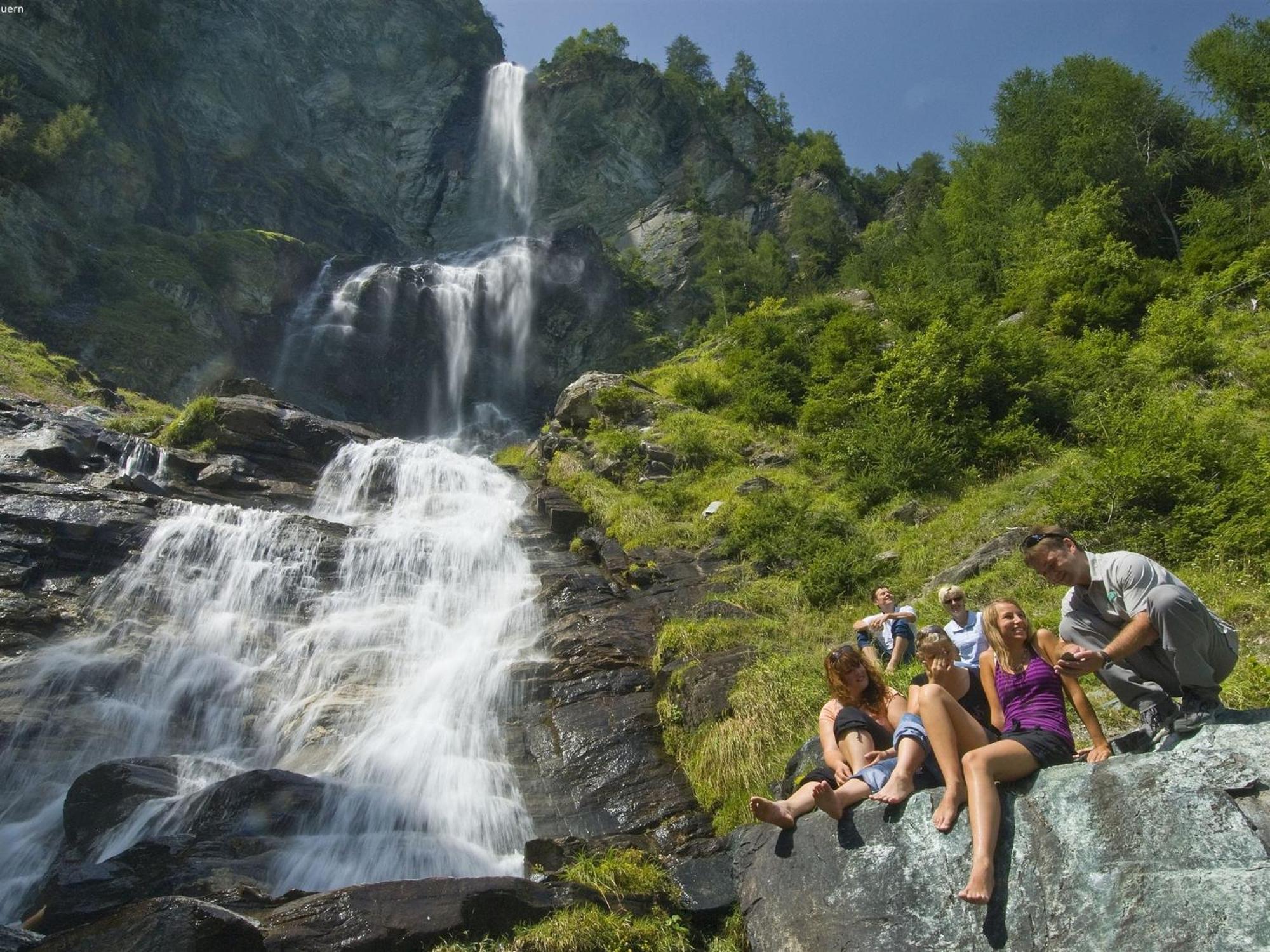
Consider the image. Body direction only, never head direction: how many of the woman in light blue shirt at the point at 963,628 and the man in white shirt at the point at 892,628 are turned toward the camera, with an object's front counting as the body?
2

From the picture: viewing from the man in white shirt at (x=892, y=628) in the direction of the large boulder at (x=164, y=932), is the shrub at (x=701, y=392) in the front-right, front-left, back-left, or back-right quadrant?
back-right

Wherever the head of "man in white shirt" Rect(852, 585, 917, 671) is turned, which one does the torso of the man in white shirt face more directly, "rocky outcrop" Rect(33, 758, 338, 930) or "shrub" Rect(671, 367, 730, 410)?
the rocky outcrop

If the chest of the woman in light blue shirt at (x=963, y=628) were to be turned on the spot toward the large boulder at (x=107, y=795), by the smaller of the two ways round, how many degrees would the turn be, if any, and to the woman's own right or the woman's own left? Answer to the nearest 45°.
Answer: approximately 90° to the woman's own right

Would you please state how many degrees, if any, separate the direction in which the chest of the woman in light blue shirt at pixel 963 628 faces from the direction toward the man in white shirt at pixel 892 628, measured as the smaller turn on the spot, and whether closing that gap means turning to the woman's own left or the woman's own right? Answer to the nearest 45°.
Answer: approximately 135° to the woman's own right

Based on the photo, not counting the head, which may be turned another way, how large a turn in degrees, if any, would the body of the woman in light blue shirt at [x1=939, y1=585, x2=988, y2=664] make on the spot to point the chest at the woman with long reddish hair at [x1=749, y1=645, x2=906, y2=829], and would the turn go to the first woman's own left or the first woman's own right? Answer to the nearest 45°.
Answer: approximately 45° to the first woman's own right

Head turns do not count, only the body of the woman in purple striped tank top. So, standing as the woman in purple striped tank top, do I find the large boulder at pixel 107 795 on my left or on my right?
on my right

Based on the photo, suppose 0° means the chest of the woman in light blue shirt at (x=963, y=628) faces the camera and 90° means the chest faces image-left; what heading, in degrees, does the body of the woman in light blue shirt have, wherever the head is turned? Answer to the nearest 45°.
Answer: approximately 0°

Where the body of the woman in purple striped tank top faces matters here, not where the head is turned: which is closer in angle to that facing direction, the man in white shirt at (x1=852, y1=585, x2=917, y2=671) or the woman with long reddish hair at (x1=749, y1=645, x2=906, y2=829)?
the woman with long reddish hair

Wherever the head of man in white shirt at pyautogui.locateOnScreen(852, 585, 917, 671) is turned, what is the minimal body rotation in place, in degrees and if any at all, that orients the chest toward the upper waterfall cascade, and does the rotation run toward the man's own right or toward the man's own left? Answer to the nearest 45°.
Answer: approximately 135° to the man's own right

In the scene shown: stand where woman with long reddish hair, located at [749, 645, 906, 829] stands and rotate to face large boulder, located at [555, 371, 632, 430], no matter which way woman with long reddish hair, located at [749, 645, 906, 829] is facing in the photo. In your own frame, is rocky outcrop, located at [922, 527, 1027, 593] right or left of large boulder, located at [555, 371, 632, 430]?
right

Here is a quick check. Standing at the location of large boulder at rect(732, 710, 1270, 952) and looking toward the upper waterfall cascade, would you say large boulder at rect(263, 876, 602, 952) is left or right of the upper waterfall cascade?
left

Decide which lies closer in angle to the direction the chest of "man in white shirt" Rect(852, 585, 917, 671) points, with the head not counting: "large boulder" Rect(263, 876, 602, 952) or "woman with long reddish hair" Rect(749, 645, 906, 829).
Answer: the woman with long reddish hair
